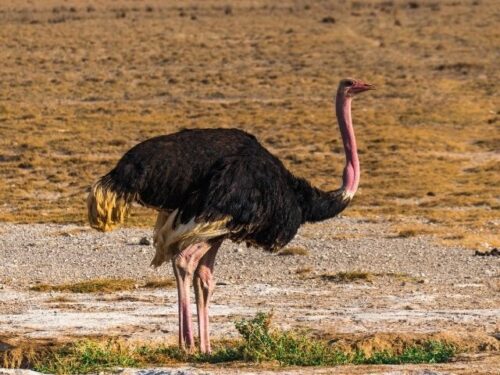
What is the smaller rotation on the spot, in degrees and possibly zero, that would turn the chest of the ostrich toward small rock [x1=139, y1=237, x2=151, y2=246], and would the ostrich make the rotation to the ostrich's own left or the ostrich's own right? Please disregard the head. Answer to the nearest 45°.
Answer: approximately 90° to the ostrich's own left

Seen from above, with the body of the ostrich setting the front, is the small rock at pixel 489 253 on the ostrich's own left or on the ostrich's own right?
on the ostrich's own left

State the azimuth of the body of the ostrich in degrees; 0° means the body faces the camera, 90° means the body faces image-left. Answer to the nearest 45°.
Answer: approximately 270°

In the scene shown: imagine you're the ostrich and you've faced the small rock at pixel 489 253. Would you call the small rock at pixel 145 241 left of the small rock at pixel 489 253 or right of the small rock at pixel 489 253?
left
